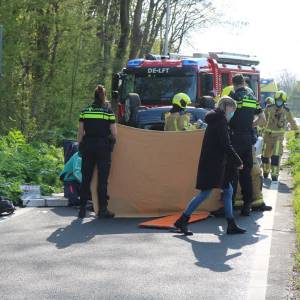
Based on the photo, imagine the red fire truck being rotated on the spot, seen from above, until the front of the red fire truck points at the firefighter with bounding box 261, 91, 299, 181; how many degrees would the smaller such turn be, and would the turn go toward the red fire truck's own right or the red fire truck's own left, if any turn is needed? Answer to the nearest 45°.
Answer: approximately 90° to the red fire truck's own left

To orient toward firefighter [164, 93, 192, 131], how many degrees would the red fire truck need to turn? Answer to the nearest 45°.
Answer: approximately 45° to its left

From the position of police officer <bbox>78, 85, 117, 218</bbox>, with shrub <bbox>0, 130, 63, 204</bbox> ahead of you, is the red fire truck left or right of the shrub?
right

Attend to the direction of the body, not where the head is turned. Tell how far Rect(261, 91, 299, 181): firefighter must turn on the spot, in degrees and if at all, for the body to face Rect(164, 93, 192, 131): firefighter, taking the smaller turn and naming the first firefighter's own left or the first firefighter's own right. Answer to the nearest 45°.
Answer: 0° — they already face them
